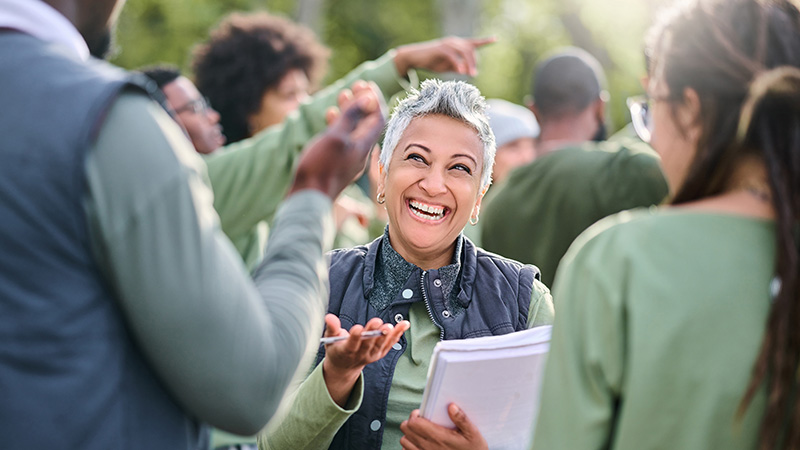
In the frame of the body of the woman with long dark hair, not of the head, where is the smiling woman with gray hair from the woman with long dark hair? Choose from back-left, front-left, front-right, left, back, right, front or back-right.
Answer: front

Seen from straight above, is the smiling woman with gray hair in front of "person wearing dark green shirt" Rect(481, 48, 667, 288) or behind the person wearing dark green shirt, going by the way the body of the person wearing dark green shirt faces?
behind

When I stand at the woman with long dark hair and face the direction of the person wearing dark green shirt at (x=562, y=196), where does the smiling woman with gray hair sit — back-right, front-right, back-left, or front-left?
front-left

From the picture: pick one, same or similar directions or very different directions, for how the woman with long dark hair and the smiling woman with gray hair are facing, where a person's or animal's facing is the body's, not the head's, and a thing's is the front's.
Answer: very different directions

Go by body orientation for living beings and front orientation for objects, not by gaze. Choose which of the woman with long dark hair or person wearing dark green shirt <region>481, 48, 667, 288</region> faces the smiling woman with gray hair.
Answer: the woman with long dark hair

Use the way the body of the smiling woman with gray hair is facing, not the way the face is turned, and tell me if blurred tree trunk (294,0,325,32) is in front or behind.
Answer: behind

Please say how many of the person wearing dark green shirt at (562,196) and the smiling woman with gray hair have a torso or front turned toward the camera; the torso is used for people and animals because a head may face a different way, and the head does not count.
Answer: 1

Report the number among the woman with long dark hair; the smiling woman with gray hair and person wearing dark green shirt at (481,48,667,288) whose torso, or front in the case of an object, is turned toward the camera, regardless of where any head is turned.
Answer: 1

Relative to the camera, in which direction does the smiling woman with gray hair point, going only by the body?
toward the camera

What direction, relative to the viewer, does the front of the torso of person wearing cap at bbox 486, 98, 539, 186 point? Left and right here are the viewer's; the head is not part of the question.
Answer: facing the viewer and to the right of the viewer

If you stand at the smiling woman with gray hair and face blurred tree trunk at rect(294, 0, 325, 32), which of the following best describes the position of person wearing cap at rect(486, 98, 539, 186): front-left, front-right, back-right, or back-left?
front-right

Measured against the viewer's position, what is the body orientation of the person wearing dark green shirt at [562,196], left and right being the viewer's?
facing away from the viewer and to the right of the viewer

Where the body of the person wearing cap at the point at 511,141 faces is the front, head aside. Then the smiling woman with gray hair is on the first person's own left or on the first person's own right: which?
on the first person's own right

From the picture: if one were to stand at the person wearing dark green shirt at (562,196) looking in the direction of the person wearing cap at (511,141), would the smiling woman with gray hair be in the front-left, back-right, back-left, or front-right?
back-left

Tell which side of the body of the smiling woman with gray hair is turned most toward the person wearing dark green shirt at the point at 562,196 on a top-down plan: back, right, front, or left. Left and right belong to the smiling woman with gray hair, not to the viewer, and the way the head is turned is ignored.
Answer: back

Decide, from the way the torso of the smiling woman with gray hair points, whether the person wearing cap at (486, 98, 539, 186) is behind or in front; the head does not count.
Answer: behind

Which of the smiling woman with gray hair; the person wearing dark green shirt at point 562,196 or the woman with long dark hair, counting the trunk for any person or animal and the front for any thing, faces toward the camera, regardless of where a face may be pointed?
the smiling woman with gray hair

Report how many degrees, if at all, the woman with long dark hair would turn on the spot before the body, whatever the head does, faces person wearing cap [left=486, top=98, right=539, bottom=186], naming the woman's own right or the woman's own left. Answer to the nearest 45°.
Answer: approximately 45° to the woman's own right

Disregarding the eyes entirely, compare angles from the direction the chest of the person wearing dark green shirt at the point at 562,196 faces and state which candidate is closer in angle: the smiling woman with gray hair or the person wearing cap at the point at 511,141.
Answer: the person wearing cap

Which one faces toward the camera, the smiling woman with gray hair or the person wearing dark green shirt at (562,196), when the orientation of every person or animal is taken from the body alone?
the smiling woman with gray hair
